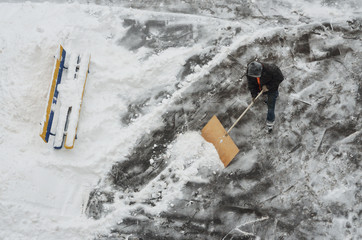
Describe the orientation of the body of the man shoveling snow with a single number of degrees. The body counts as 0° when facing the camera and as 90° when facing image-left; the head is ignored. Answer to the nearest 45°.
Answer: approximately 45°
